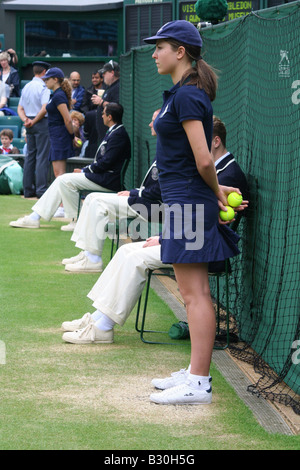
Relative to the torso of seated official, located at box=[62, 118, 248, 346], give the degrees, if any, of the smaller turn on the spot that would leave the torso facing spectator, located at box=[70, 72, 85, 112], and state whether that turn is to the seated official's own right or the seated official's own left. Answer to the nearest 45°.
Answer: approximately 90° to the seated official's own right

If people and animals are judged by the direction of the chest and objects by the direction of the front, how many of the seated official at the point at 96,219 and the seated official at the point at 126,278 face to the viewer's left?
2

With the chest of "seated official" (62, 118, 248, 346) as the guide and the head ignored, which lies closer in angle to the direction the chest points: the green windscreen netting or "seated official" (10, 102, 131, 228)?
the seated official

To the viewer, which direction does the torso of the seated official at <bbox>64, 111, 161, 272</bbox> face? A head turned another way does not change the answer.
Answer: to the viewer's left

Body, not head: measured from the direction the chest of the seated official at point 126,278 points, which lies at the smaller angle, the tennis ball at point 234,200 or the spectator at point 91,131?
the spectator

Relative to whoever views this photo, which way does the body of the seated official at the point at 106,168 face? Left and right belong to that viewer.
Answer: facing to the left of the viewer

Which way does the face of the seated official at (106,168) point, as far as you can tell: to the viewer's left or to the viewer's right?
to the viewer's left

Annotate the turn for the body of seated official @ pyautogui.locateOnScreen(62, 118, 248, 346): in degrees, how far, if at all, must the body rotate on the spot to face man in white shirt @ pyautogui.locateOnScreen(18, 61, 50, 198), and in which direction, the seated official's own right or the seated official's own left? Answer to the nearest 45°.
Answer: approximately 90° to the seated official's own right

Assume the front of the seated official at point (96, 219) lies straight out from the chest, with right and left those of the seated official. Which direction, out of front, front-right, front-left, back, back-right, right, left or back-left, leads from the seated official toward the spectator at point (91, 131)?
right

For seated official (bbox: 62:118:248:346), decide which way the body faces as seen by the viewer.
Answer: to the viewer's left

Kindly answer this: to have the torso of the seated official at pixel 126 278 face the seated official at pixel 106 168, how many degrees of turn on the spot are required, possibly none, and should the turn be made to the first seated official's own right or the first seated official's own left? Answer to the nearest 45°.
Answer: approximately 90° to the first seated official's own right
